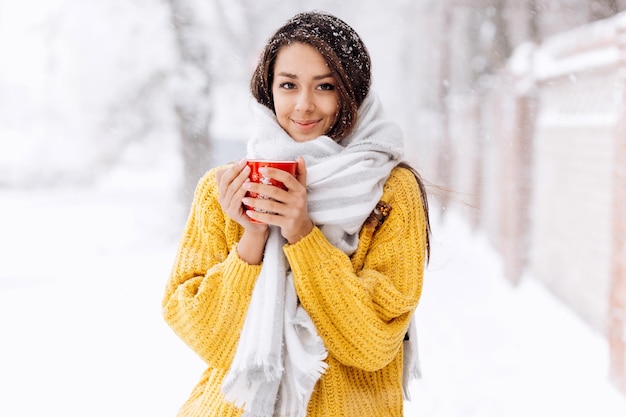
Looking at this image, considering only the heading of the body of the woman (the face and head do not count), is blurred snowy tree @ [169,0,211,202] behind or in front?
behind

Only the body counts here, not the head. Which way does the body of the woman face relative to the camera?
toward the camera
